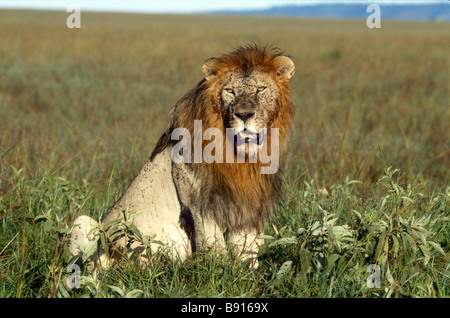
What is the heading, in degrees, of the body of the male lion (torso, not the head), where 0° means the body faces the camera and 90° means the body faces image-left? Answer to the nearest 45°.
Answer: approximately 315°
